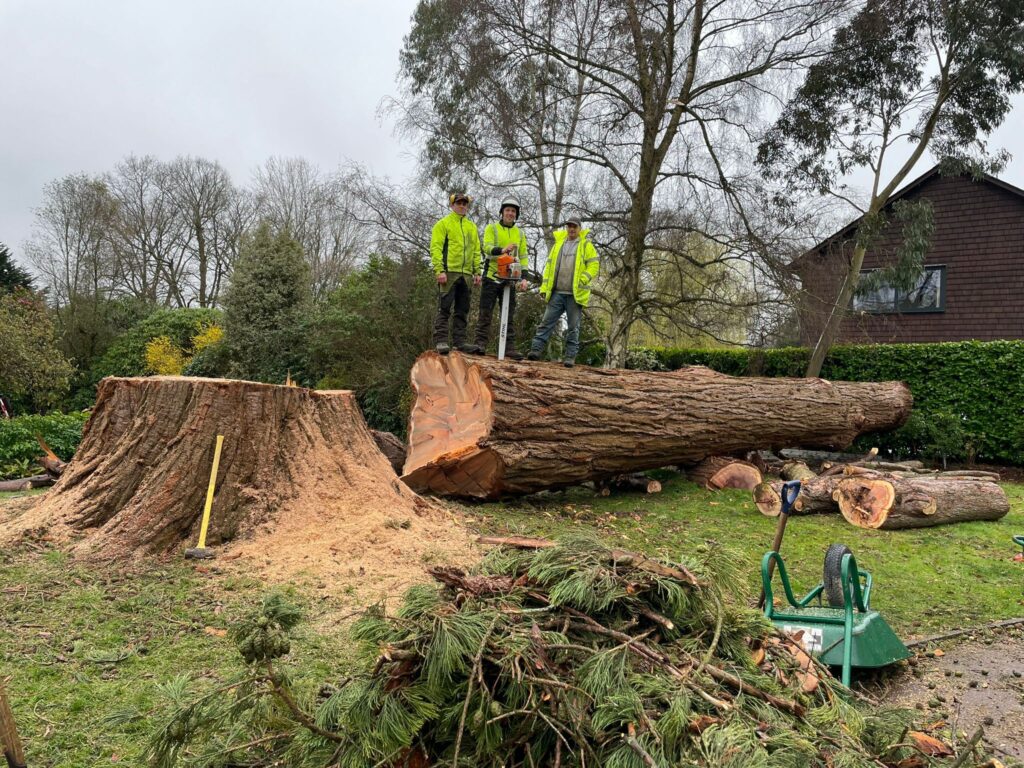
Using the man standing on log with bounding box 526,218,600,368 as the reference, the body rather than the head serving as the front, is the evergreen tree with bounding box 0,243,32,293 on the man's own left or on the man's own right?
on the man's own right

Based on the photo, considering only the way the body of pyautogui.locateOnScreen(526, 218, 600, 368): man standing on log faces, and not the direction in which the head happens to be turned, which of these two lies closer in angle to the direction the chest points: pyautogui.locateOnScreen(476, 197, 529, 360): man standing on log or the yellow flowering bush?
the man standing on log

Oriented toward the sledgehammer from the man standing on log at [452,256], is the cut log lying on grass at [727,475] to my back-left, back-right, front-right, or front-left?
back-left

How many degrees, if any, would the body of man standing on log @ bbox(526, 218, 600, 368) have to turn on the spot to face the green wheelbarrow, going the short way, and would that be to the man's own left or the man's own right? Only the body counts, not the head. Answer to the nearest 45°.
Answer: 0° — they already face it

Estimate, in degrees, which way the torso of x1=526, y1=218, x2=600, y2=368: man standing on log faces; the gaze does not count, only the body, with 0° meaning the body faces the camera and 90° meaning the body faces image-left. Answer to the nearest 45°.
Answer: approximately 0°

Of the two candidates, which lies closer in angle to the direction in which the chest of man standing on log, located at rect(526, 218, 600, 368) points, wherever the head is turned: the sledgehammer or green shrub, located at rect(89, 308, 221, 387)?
the sledgehammer

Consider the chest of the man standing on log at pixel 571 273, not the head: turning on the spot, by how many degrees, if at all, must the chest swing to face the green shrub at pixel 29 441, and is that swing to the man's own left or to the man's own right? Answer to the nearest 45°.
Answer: approximately 90° to the man's own right

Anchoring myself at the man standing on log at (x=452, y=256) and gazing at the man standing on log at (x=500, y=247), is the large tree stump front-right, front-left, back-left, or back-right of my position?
back-right

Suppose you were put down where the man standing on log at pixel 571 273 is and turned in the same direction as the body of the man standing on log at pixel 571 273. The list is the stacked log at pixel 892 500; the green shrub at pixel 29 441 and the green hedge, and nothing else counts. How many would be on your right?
1

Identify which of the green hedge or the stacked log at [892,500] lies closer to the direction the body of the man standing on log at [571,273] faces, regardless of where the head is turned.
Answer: the stacked log

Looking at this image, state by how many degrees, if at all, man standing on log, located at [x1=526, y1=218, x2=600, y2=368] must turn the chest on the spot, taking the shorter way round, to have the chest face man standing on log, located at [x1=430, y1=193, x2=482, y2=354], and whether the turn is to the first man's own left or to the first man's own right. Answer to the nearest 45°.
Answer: approximately 90° to the first man's own right
